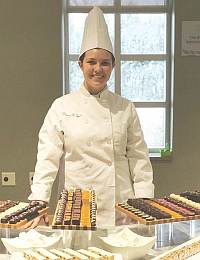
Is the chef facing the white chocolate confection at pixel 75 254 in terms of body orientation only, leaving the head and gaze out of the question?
yes

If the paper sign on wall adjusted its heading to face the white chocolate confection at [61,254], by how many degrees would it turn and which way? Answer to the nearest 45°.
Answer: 0° — it already faces it

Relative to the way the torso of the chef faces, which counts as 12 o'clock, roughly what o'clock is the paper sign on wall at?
The paper sign on wall is roughly at 7 o'clock from the chef.

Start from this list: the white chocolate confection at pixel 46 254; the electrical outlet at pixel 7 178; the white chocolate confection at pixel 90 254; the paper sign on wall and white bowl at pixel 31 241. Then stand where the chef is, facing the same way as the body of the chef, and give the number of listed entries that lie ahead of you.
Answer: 3

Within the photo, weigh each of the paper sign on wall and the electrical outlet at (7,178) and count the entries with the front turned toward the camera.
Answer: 2

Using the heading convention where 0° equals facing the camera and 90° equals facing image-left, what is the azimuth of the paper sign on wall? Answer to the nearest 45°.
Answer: approximately 0°

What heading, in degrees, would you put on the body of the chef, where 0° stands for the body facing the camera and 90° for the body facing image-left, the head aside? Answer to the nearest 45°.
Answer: approximately 0°

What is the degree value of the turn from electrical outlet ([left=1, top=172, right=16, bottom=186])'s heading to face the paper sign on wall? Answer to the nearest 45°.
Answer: approximately 90° to its left

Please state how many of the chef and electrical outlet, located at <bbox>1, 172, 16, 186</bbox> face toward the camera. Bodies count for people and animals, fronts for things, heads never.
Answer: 2
